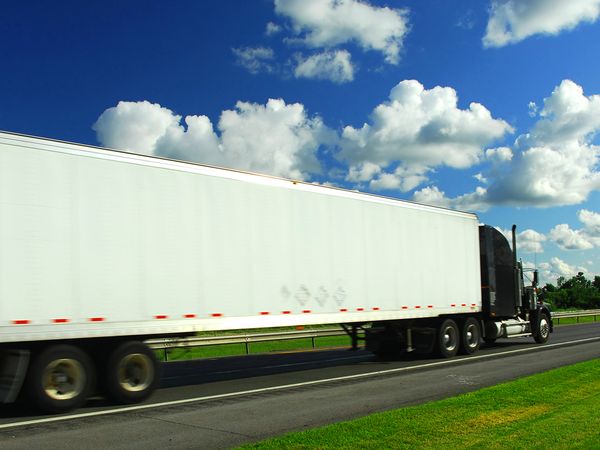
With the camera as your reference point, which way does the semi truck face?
facing away from the viewer and to the right of the viewer
